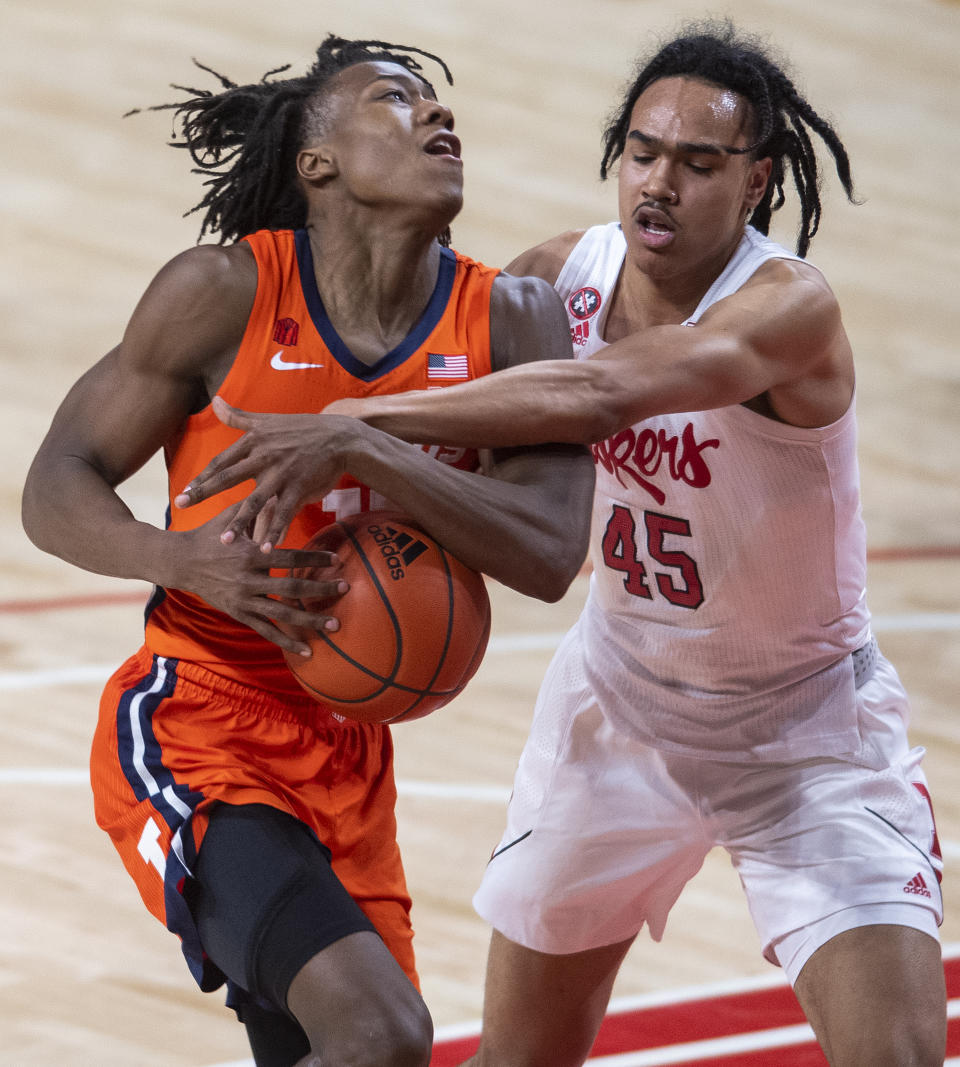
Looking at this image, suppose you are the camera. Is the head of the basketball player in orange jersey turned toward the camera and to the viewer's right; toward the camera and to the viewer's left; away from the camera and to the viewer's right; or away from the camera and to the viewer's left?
toward the camera and to the viewer's right

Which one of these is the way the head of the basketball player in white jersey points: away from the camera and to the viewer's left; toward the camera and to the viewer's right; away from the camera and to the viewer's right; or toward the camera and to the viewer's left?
toward the camera and to the viewer's left

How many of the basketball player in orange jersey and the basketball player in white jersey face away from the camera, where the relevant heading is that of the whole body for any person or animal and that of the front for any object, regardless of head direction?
0

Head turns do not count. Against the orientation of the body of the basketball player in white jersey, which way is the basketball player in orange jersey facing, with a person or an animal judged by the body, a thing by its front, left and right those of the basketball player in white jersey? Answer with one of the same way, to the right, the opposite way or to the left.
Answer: to the left

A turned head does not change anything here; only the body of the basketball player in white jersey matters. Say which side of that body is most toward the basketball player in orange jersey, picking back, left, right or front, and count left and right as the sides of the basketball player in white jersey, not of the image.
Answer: front

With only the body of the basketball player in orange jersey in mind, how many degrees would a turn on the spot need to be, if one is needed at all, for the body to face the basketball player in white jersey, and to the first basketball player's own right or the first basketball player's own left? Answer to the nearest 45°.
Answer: approximately 45° to the first basketball player's own left

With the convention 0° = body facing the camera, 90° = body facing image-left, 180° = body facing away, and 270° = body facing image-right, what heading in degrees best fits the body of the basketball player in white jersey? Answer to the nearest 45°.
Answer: approximately 45°

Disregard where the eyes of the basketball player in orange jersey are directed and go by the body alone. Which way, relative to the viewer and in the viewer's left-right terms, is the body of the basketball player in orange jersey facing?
facing the viewer and to the right of the viewer
